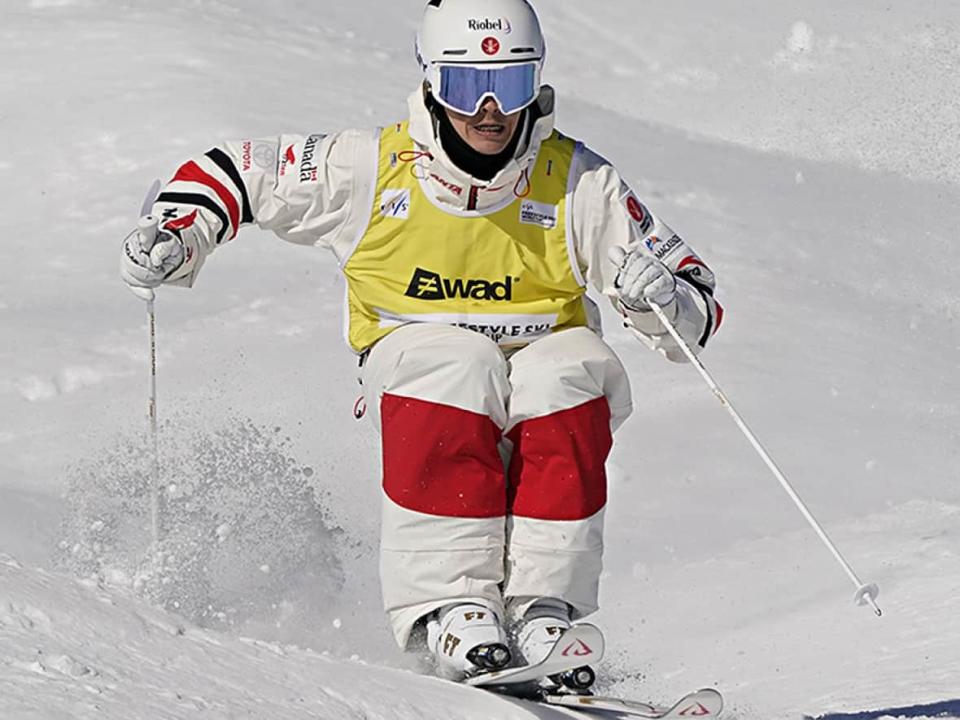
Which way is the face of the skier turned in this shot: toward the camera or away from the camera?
toward the camera

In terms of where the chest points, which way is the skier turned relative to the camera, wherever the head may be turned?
toward the camera
